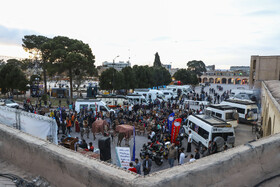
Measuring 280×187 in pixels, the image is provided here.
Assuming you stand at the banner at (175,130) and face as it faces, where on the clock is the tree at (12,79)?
The tree is roughly at 4 o'clock from the banner.

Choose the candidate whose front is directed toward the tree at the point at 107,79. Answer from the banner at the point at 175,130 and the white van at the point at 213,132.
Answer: the white van

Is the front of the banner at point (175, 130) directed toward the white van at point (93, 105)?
no

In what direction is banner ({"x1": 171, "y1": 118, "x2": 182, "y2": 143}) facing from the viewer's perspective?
toward the camera

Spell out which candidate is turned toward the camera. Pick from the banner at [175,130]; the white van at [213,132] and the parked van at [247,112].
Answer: the banner

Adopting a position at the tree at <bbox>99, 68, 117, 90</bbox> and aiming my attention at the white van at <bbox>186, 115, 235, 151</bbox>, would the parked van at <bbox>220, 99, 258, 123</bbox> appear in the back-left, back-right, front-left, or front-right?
front-left

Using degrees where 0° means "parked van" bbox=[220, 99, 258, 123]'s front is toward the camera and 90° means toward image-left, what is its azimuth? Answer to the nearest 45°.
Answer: approximately 135°

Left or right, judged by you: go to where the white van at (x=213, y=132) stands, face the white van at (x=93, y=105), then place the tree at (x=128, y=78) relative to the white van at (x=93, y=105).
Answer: right

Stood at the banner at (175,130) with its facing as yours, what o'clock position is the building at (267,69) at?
The building is roughly at 7 o'clock from the banner.

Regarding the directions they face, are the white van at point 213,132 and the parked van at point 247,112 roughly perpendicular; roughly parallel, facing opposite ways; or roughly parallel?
roughly parallel

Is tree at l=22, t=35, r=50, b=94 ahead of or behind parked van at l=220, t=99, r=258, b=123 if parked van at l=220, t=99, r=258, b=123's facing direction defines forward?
ahead

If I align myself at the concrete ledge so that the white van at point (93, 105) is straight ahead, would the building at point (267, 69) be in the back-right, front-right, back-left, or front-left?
front-right

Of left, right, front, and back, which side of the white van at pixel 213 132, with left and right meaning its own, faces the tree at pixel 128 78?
front

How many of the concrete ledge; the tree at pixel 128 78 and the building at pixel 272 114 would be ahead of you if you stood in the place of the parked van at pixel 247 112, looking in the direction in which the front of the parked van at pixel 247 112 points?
1

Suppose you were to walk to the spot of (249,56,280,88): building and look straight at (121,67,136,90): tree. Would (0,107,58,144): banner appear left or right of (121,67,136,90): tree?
left

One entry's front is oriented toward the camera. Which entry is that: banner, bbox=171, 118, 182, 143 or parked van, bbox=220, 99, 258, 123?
the banner
